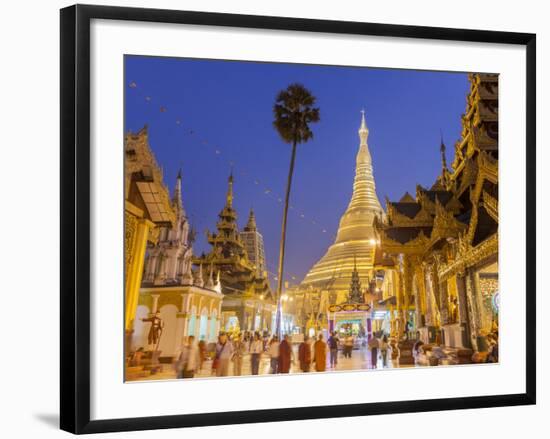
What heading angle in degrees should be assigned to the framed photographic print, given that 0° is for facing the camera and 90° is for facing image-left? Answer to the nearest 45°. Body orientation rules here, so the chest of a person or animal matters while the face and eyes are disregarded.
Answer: approximately 315°
